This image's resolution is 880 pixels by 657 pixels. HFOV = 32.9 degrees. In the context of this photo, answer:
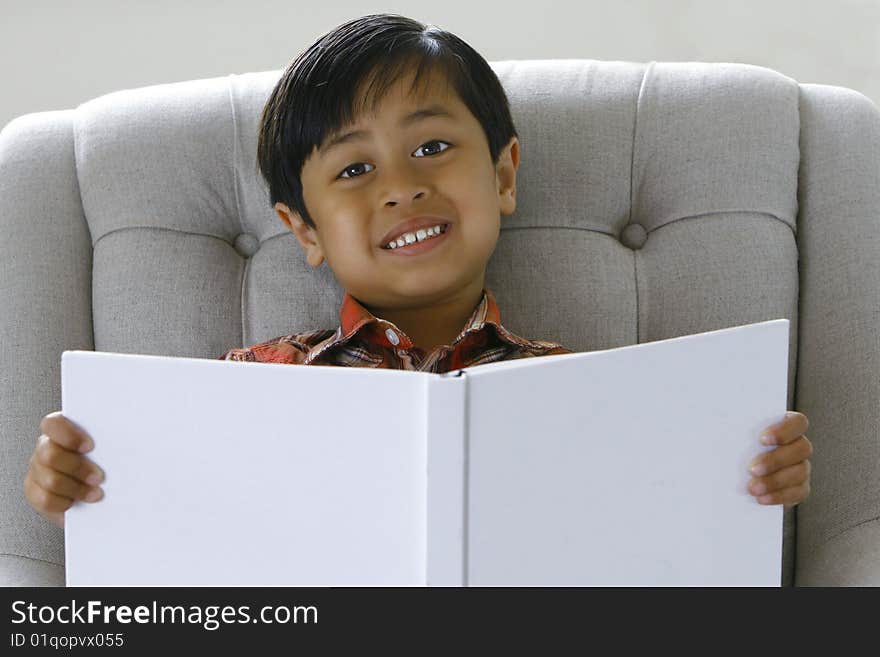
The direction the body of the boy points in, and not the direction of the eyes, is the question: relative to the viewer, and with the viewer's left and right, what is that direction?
facing the viewer

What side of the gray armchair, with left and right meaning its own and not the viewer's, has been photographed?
front
